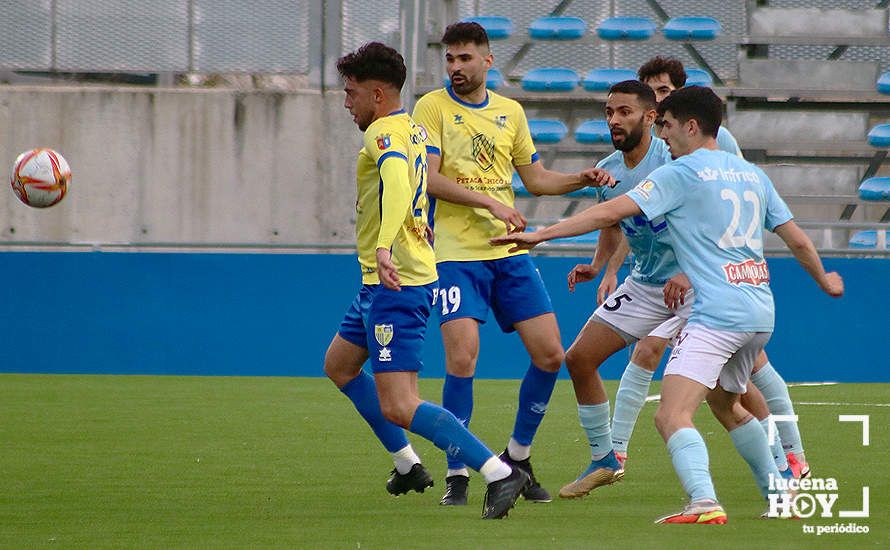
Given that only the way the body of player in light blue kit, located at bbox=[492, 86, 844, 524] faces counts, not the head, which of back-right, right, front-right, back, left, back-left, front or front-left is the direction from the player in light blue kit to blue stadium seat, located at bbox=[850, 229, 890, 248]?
front-right

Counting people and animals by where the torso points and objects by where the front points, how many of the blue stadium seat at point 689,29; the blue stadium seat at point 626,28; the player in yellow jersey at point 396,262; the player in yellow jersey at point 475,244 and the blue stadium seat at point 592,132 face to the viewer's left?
1

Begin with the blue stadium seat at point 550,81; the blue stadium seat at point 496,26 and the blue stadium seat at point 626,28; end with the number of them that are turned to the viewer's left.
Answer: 0

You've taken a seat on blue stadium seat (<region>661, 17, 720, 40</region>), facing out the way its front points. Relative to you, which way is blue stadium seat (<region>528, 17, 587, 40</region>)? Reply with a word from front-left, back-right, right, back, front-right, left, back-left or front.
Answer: right

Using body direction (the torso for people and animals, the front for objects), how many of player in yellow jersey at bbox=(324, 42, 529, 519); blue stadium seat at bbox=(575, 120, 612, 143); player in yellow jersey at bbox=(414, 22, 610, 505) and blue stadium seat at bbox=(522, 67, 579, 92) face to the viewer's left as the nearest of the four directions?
1

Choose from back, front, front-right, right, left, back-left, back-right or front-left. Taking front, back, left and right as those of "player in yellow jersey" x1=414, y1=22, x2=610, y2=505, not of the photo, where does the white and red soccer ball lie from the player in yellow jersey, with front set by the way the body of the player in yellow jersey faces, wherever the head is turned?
back-right

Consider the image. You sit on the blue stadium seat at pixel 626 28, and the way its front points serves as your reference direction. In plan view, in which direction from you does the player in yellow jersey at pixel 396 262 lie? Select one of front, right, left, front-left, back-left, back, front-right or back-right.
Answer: front

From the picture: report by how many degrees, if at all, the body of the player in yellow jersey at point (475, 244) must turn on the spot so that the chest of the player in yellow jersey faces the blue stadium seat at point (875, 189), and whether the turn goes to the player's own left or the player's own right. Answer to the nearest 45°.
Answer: approximately 135° to the player's own left

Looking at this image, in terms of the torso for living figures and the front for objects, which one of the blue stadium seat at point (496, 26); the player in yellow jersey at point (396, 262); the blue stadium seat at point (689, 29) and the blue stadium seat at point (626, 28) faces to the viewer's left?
the player in yellow jersey

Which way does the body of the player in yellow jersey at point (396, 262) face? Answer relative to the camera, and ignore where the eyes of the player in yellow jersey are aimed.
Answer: to the viewer's left

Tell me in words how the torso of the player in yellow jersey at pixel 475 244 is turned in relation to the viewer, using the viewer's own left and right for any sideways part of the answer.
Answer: facing the viewer

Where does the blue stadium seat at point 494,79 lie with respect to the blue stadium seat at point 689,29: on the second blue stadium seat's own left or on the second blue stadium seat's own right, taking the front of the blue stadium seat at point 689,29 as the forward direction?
on the second blue stadium seat's own right

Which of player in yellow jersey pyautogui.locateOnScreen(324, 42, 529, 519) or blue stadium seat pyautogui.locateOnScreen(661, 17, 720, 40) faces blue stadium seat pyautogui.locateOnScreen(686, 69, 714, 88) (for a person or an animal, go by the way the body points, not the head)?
blue stadium seat pyautogui.locateOnScreen(661, 17, 720, 40)

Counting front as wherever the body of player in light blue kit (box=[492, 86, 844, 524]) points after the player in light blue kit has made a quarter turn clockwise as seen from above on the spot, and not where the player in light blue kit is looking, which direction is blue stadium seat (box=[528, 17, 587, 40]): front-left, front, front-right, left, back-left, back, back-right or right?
front-left

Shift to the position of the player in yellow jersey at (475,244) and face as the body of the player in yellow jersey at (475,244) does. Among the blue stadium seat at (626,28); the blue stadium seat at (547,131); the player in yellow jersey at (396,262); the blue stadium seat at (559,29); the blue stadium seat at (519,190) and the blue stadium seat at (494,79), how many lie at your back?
5

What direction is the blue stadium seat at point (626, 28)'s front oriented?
toward the camera
